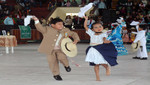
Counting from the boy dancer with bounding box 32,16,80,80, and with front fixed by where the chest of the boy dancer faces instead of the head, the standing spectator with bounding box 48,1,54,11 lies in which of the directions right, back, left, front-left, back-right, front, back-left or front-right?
back-left

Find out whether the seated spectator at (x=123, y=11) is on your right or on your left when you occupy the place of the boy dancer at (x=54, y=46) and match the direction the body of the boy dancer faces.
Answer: on your left

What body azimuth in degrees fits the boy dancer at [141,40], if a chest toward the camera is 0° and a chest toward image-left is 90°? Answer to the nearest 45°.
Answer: approximately 90°

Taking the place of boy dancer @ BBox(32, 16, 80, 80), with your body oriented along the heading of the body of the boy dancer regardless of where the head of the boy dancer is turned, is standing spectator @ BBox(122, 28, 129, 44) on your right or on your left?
on your left
